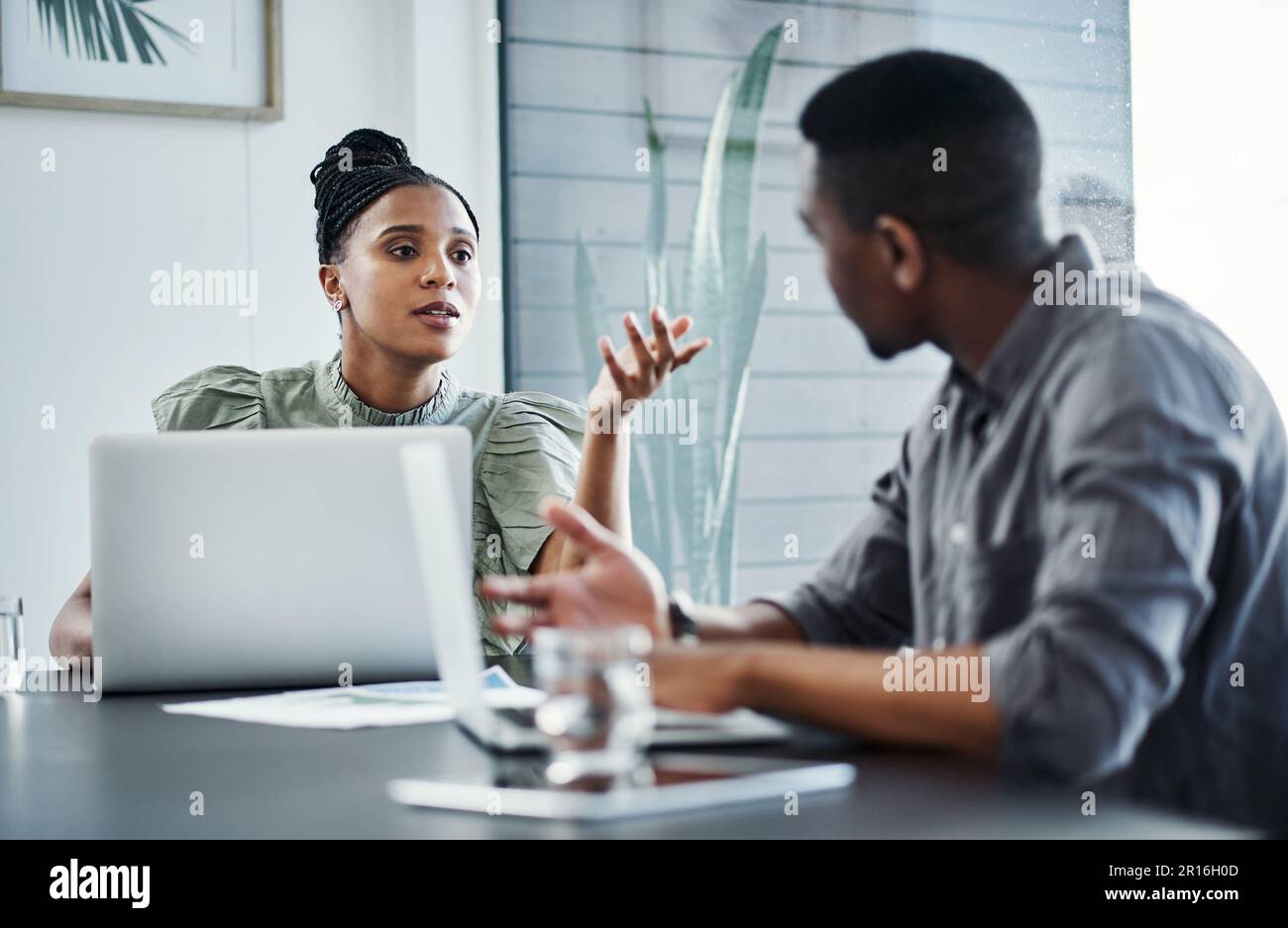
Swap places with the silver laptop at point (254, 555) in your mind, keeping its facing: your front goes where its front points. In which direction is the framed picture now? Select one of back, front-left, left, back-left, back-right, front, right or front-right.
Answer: front

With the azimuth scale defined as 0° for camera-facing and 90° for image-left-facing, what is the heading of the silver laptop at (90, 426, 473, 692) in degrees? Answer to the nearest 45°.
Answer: approximately 180°

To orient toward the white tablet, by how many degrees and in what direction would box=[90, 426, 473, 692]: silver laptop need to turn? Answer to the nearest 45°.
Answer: approximately 180°

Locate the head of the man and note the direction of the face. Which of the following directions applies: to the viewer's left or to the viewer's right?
to the viewer's left

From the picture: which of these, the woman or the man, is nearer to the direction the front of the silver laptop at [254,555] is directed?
the woman

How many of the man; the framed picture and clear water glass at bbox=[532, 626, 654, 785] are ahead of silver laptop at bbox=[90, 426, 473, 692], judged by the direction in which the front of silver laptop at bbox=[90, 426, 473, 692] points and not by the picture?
1

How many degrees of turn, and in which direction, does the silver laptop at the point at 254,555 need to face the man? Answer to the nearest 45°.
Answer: approximately 135° to its right

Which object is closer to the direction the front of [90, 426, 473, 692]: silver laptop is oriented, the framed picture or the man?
the framed picture

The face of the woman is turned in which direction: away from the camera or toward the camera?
toward the camera
